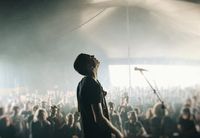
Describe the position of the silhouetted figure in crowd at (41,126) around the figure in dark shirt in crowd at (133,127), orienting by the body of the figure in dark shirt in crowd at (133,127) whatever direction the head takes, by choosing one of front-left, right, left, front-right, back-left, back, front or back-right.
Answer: right

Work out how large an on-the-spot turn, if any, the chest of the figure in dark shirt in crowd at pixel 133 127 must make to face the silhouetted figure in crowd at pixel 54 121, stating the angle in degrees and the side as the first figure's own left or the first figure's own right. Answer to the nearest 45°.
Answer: approximately 90° to the first figure's own right

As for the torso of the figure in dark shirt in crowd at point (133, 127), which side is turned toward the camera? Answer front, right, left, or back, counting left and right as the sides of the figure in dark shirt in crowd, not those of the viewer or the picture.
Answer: front

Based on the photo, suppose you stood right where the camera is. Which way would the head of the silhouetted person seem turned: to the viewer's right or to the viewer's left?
to the viewer's right

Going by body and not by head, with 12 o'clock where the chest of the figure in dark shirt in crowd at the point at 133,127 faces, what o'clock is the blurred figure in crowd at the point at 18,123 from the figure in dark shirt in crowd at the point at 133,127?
the blurred figure in crowd at the point at 18,123 is roughly at 3 o'clock from the figure in dark shirt in crowd at the point at 133,127.
